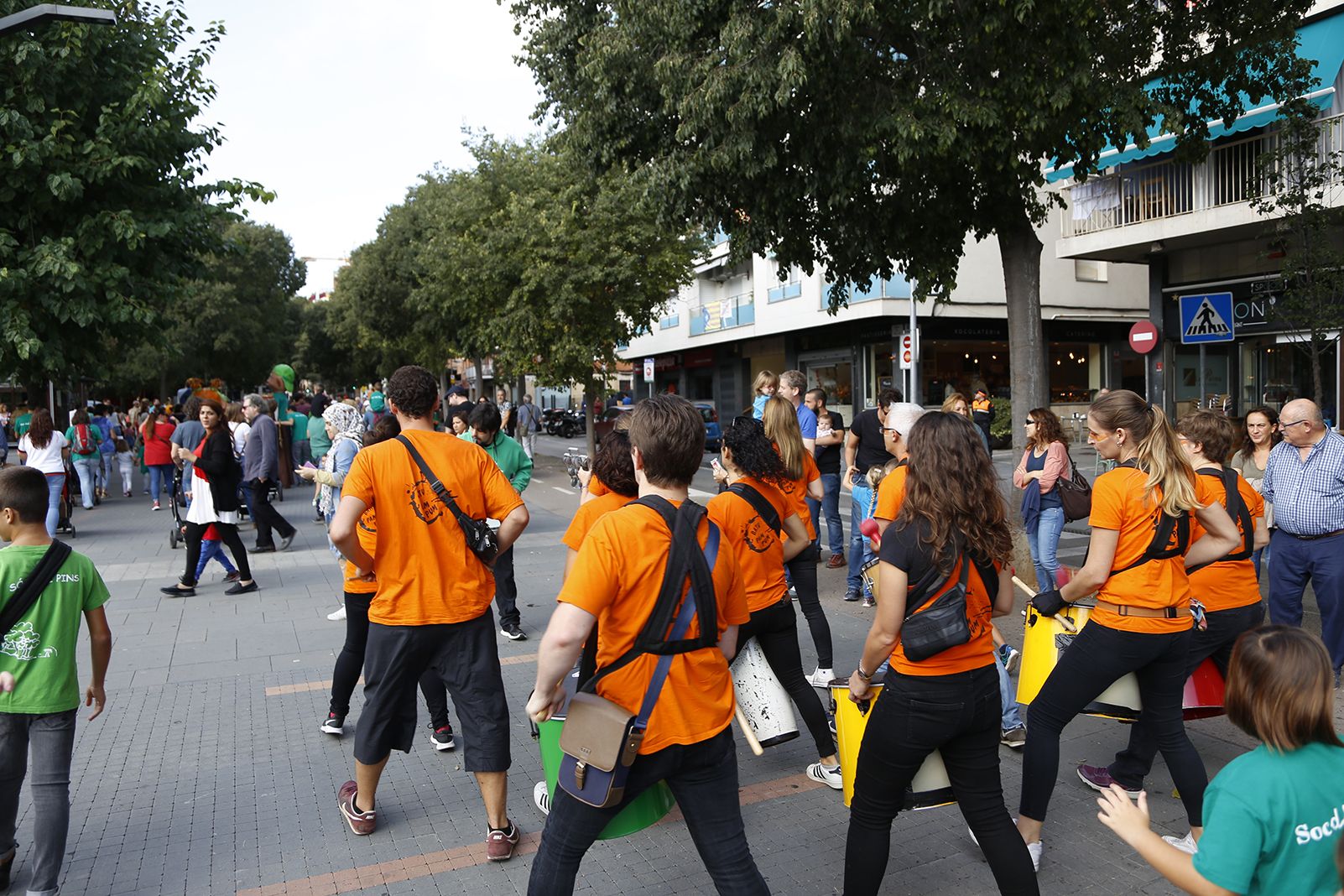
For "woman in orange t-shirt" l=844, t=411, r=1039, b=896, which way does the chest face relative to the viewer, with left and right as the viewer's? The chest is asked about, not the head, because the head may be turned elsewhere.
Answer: facing away from the viewer and to the left of the viewer

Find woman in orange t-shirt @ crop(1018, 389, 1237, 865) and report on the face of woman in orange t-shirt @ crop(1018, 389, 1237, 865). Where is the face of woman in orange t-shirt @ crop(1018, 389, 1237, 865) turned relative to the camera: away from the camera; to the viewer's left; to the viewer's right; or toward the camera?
to the viewer's left

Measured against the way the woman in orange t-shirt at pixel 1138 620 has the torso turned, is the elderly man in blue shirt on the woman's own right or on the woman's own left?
on the woman's own right

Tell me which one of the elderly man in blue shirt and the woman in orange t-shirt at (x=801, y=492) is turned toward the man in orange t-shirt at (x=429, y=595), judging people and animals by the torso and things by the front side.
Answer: the elderly man in blue shirt

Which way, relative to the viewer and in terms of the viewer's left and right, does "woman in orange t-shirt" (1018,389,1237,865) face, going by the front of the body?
facing away from the viewer and to the left of the viewer

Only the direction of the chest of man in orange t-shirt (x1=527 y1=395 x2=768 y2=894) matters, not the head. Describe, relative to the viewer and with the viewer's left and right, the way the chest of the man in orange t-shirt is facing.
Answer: facing away from the viewer and to the left of the viewer

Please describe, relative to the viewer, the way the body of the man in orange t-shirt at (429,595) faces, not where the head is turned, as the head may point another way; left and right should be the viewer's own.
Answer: facing away from the viewer

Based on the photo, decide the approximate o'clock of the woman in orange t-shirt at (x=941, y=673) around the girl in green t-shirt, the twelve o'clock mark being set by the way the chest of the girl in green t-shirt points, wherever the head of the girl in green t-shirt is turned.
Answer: The woman in orange t-shirt is roughly at 12 o'clock from the girl in green t-shirt.
